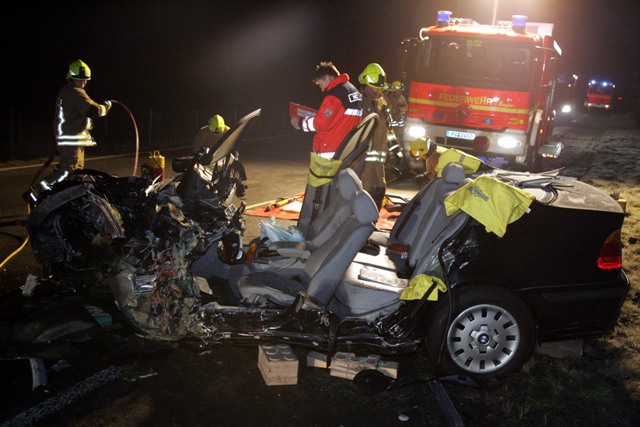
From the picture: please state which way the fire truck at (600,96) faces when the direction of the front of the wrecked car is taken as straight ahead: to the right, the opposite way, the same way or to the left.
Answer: to the left

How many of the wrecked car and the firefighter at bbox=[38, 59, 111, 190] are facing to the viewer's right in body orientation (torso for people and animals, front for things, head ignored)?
1

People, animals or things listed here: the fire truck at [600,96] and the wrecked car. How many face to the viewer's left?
1

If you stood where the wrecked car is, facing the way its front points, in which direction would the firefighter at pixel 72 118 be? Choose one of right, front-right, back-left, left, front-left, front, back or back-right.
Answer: front-right

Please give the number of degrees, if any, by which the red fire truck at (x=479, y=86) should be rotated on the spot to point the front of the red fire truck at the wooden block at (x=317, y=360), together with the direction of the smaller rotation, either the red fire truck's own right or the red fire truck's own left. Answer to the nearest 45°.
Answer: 0° — it already faces it

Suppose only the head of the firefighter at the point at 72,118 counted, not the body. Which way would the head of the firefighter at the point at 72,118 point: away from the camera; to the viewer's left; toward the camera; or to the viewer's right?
to the viewer's right

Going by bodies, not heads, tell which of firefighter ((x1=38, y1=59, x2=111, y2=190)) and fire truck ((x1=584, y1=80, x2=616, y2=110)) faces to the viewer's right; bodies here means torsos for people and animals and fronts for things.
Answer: the firefighter

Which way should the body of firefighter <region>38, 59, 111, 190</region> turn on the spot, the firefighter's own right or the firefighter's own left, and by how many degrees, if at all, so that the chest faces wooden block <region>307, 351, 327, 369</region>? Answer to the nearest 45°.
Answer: approximately 90° to the firefighter's own right

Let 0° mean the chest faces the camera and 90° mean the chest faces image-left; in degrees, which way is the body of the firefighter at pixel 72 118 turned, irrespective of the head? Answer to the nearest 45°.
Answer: approximately 270°

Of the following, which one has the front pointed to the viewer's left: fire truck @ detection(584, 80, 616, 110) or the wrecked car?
the wrecked car
